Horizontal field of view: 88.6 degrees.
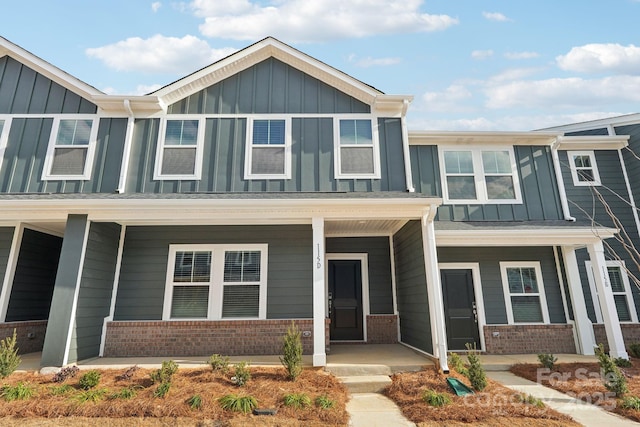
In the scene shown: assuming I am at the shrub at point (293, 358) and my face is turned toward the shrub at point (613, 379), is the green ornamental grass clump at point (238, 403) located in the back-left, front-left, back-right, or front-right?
back-right

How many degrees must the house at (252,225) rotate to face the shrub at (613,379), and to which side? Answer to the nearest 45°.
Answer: approximately 90° to its left

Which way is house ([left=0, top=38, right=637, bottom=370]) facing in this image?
toward the camera
